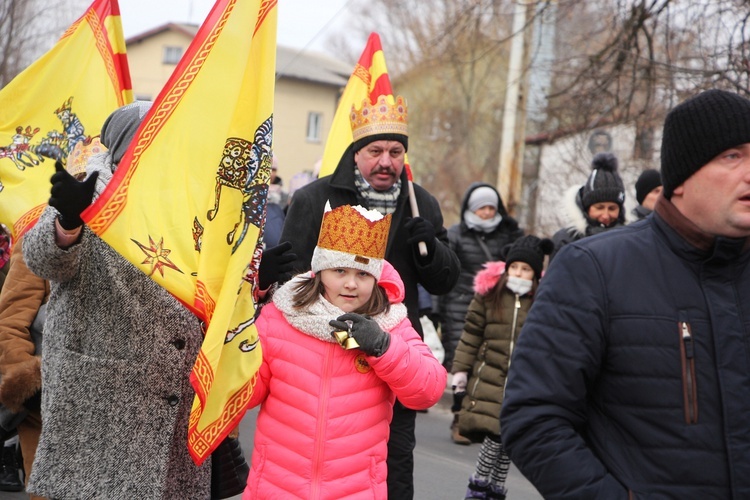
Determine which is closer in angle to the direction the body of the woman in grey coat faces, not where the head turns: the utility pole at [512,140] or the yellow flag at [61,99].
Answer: the utility pole

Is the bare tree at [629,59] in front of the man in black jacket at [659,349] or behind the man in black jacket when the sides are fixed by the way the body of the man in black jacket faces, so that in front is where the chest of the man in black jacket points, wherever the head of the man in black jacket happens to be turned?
behind

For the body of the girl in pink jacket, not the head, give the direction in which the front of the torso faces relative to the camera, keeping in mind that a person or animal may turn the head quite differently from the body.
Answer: toward the camera

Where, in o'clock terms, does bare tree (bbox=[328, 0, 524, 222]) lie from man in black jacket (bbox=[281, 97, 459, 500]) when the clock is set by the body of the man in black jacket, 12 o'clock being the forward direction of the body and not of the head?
The bare tree is roughly at 6 o'clock from the man in black jacket.

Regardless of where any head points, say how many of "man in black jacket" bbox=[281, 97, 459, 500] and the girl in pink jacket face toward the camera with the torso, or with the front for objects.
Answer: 2

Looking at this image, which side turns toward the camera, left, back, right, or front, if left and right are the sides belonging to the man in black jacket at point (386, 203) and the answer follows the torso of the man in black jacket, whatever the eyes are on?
front
